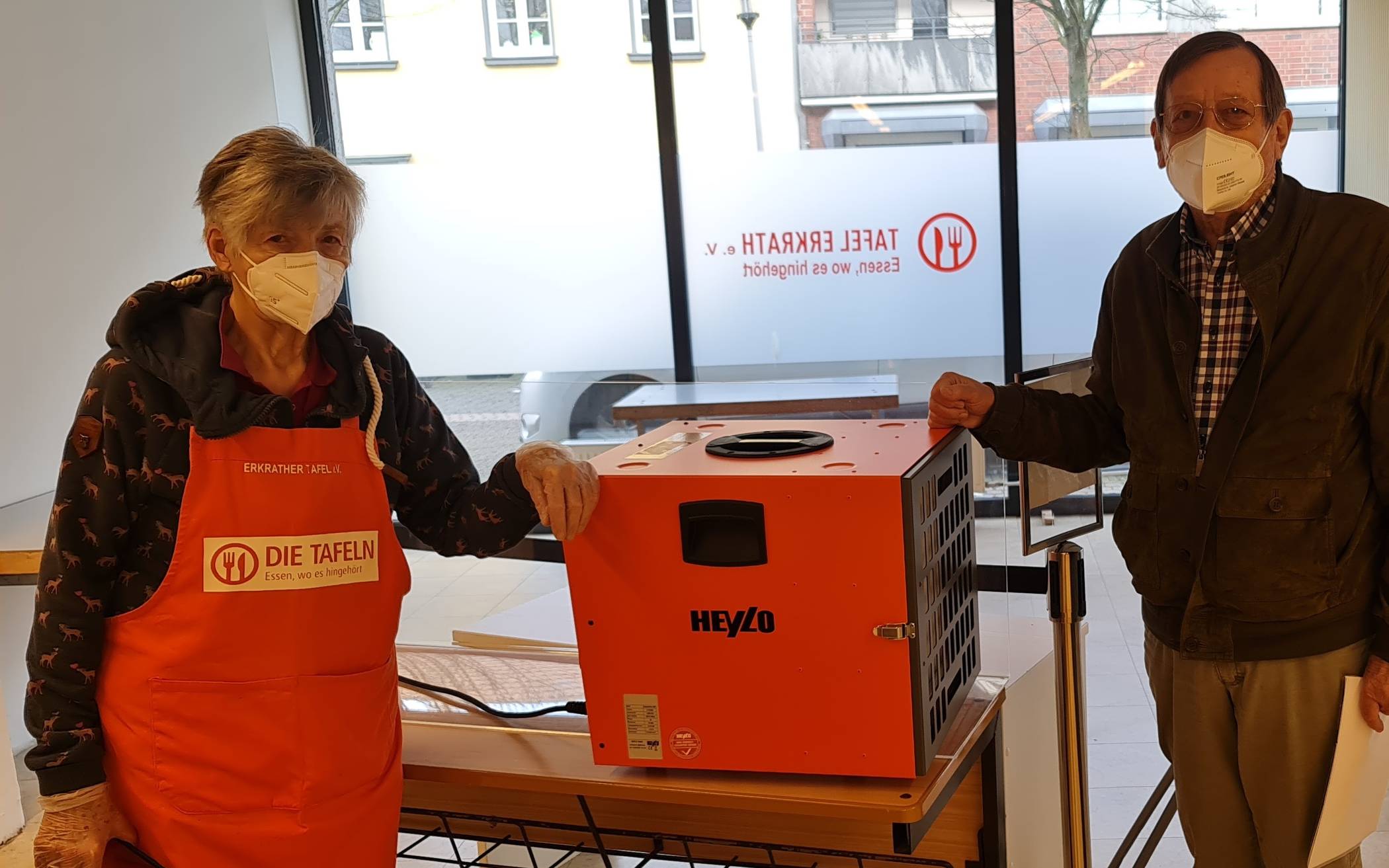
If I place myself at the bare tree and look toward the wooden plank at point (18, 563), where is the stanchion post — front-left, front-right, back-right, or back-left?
front-left

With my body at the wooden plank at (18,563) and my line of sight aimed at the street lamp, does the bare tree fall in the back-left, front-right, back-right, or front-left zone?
front-right

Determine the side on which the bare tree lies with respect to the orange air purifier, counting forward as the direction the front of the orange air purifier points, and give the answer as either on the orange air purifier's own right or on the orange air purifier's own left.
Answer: on the orange air purifier's own left

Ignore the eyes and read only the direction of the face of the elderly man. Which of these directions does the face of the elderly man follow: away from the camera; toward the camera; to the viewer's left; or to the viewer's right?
toward the camera
